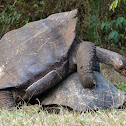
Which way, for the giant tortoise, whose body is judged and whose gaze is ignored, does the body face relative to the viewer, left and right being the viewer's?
facing to the right of the viewer
